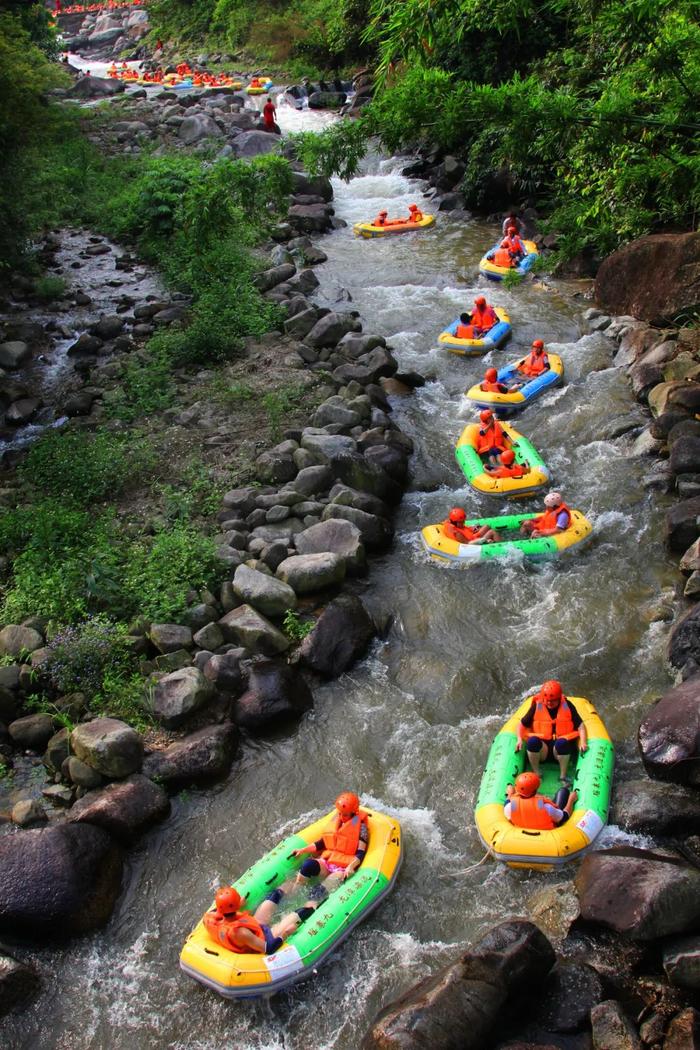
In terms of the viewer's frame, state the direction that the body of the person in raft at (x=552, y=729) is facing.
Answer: toward the camera

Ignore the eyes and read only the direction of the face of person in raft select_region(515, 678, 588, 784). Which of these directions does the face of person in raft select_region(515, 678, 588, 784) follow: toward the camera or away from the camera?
toward the camera

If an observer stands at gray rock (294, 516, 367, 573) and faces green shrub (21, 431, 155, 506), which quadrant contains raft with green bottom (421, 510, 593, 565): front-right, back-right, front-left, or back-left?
back-right

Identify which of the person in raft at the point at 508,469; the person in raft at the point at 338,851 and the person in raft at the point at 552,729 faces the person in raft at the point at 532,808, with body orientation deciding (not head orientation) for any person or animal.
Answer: the person in raft at the point at 552,729

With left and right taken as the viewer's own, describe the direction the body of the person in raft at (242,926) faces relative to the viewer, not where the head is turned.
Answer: facing away from the viewer and to the right of the viewer

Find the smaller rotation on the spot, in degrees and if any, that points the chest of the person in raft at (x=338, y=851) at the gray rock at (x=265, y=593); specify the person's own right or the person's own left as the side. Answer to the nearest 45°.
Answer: approximately 135° to the person's own right

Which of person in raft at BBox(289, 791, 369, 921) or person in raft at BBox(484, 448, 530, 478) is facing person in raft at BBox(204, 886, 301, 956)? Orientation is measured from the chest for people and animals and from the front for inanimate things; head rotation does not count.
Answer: person in raft at BBox(289, 791, 369, 921)

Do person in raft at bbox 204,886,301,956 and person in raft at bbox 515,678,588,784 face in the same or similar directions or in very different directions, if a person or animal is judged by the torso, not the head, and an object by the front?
very different directions

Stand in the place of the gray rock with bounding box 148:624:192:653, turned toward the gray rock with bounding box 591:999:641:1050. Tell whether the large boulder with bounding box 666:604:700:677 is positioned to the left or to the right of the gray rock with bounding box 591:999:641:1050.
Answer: left

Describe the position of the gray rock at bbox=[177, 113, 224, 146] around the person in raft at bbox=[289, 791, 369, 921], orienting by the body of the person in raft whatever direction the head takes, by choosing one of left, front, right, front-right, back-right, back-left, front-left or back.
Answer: back-right
